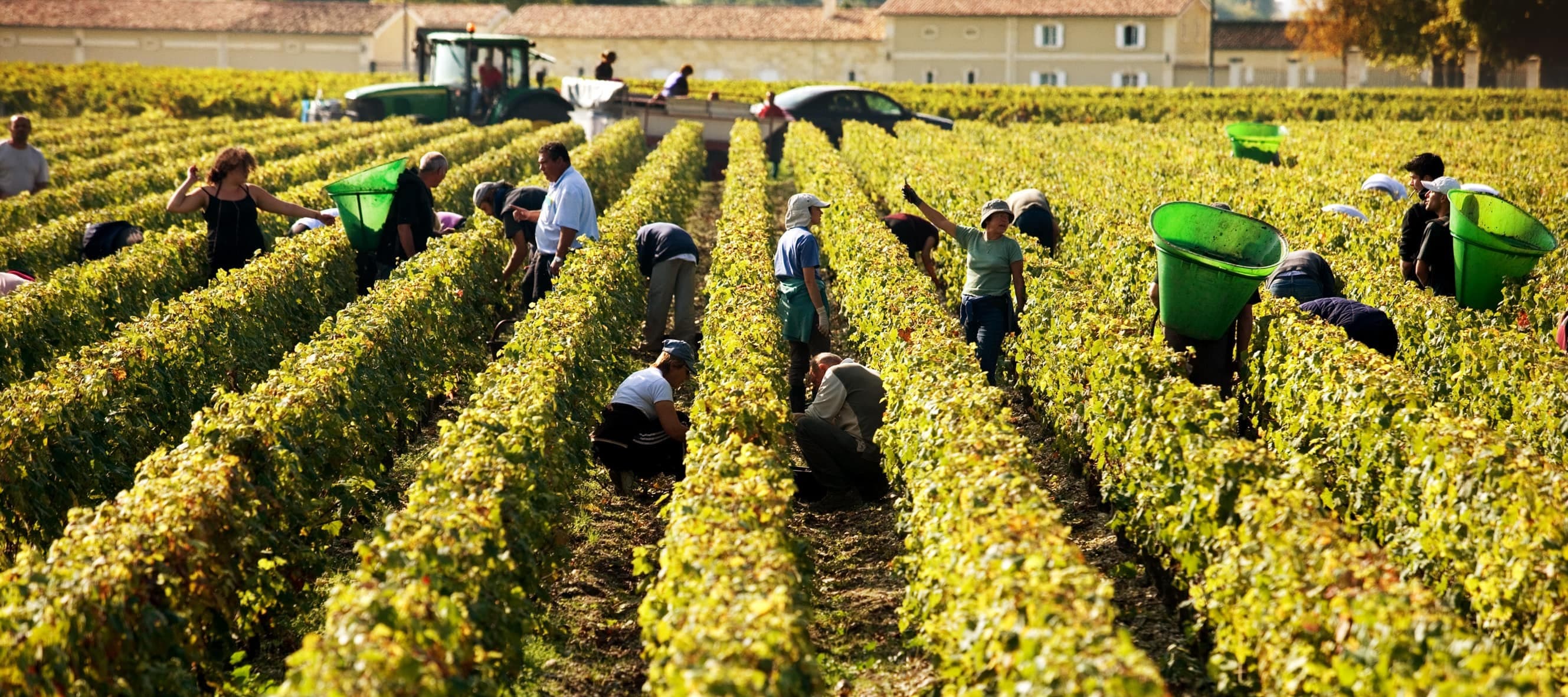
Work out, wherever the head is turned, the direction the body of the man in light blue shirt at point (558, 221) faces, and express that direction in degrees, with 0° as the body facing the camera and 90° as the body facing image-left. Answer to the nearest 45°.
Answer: approximately 90°

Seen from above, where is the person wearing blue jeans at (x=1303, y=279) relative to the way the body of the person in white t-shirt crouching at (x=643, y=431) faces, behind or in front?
in front

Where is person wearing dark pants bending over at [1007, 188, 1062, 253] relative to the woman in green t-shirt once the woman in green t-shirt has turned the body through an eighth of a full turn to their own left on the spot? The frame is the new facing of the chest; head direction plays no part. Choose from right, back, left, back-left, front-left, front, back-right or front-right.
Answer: back-left

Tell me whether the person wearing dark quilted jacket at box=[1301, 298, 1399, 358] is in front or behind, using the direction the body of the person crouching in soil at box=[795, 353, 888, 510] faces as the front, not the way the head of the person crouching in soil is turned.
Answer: behind

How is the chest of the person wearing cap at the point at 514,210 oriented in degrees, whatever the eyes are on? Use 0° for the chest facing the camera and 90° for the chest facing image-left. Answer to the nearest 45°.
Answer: approximately 90°

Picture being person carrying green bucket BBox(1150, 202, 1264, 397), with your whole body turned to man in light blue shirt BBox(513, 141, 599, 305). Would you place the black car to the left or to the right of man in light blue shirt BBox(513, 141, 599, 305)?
right

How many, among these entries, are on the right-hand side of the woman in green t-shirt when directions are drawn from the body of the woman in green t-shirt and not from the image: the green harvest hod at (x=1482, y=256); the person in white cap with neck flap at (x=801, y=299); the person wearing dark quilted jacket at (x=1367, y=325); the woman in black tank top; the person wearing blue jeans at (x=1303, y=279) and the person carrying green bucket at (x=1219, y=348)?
2

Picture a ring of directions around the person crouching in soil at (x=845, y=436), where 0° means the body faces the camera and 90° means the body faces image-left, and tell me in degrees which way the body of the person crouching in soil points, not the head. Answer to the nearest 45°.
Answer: approximately 90°

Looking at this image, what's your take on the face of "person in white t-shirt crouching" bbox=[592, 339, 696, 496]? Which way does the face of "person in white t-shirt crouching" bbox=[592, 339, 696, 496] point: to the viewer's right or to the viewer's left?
to the viewer's right

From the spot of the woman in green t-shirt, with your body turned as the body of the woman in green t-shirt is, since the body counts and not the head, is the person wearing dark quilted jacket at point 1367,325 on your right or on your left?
on your left

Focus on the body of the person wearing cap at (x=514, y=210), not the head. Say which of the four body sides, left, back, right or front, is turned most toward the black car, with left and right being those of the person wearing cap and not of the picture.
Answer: right

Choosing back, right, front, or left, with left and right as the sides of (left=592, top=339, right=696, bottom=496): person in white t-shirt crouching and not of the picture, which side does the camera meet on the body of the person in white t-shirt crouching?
right

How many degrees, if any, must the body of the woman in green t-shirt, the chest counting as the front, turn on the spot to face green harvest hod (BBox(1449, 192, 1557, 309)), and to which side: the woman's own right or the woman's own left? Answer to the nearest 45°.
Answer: approximately 90° to the woman's own left

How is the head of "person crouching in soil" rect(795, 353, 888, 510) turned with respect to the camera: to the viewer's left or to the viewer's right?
to the viewer's left

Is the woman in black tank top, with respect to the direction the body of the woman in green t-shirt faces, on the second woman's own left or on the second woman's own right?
on the second woman's own right
